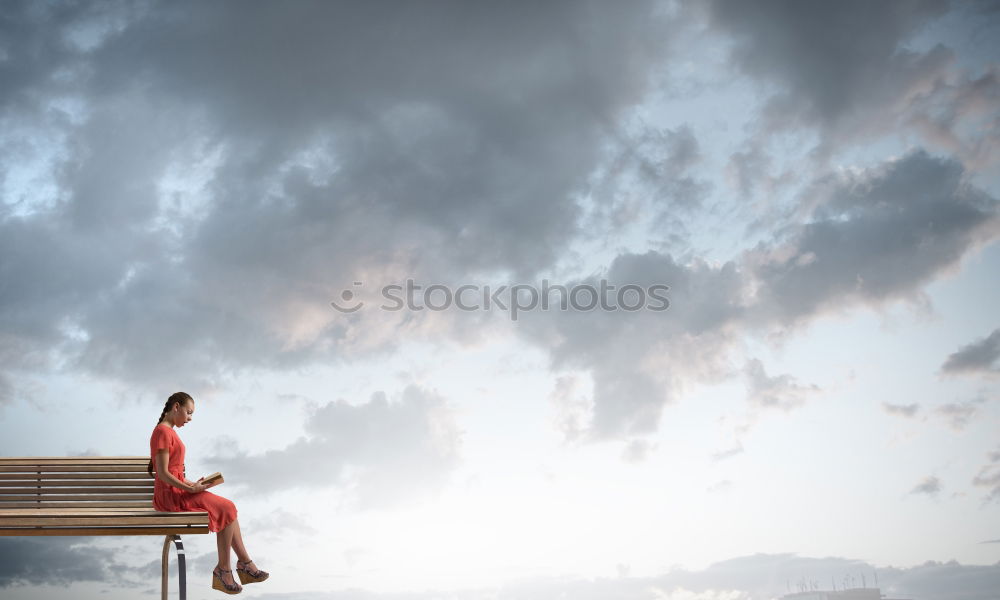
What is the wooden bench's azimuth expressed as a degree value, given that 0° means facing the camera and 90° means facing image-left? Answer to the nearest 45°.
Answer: approximately 0°

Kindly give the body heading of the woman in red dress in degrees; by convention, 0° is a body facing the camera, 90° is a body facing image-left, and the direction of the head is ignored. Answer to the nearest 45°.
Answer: approximately 270°

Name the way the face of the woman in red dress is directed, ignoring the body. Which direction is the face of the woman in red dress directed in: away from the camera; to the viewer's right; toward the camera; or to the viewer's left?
to the viewer's right
